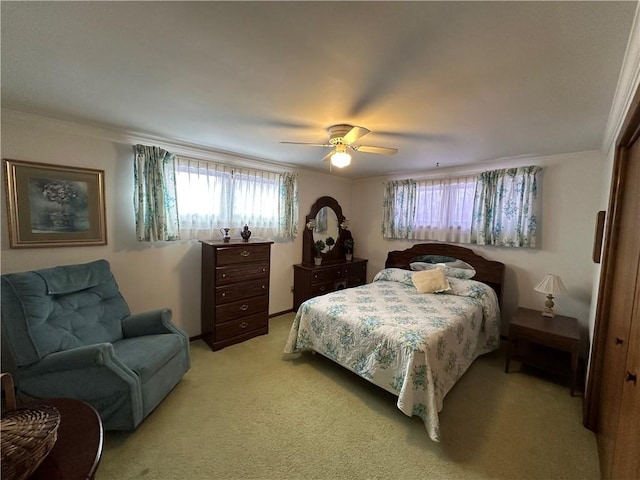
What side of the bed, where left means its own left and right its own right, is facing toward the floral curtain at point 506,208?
back

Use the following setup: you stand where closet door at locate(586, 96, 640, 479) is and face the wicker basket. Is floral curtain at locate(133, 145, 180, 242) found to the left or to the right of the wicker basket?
right

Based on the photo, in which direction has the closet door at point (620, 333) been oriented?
to the viewer's left

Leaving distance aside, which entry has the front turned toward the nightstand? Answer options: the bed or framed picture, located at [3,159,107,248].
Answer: the framed picture

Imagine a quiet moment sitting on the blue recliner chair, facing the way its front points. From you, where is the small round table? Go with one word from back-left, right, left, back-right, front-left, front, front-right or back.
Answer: front-right

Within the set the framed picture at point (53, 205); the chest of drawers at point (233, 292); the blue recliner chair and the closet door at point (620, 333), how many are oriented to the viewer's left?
1

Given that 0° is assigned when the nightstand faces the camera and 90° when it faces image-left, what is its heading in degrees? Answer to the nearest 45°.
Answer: approximately 45°

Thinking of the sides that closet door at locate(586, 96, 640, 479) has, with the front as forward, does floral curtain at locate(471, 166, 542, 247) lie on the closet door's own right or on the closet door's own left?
on the closet door's own right

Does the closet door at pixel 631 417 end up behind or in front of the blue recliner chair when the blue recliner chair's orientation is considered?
in front

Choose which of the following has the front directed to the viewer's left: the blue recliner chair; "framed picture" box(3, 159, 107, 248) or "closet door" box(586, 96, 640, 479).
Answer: the closet door

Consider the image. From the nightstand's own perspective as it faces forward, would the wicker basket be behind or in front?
in front

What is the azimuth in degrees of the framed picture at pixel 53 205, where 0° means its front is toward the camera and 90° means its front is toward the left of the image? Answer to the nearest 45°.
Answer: approximately 315°

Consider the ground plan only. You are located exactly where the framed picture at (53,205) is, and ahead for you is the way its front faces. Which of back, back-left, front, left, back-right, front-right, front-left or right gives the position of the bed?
front
